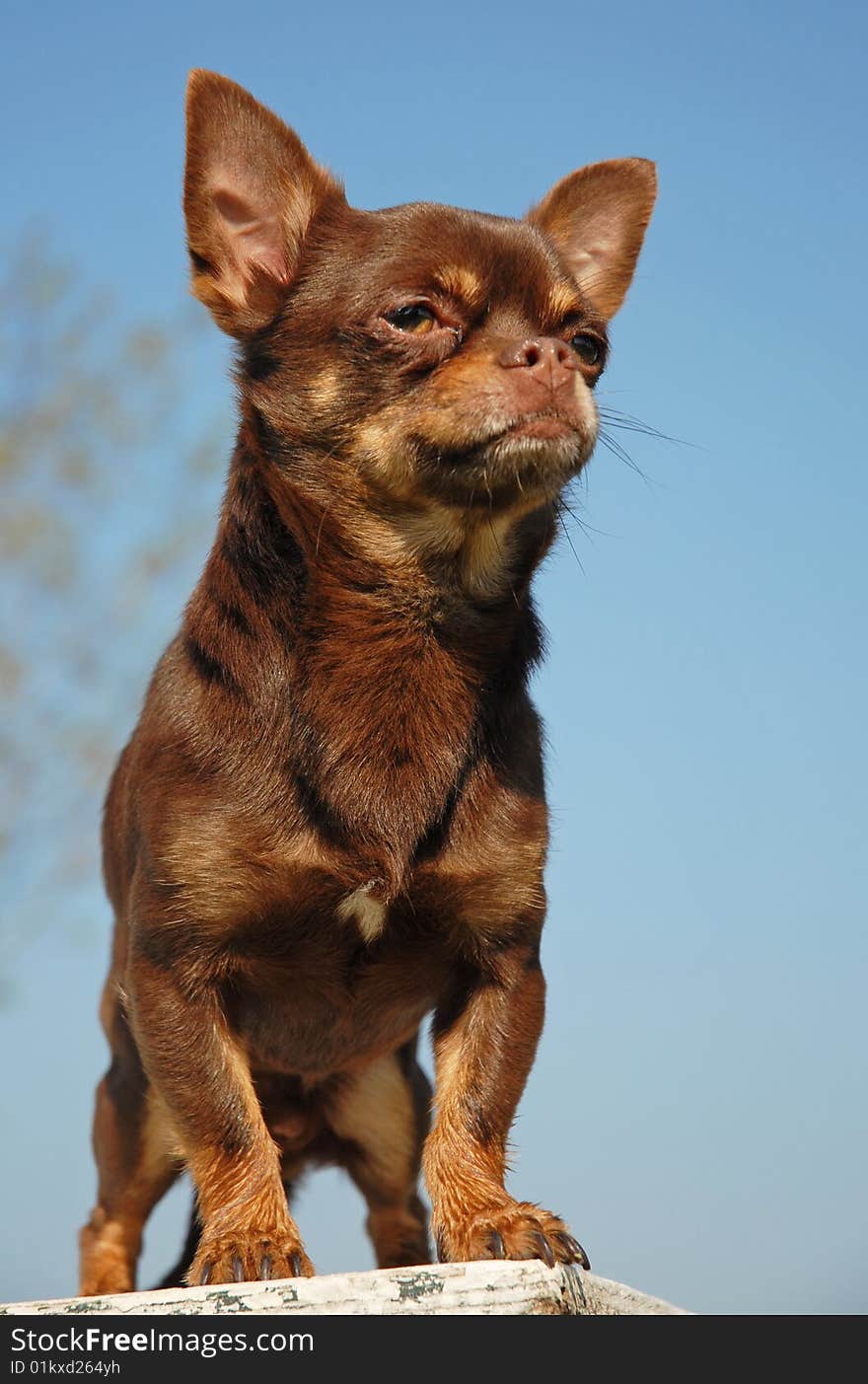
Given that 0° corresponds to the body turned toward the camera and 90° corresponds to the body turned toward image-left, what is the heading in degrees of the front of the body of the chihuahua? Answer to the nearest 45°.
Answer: approximately 315°
